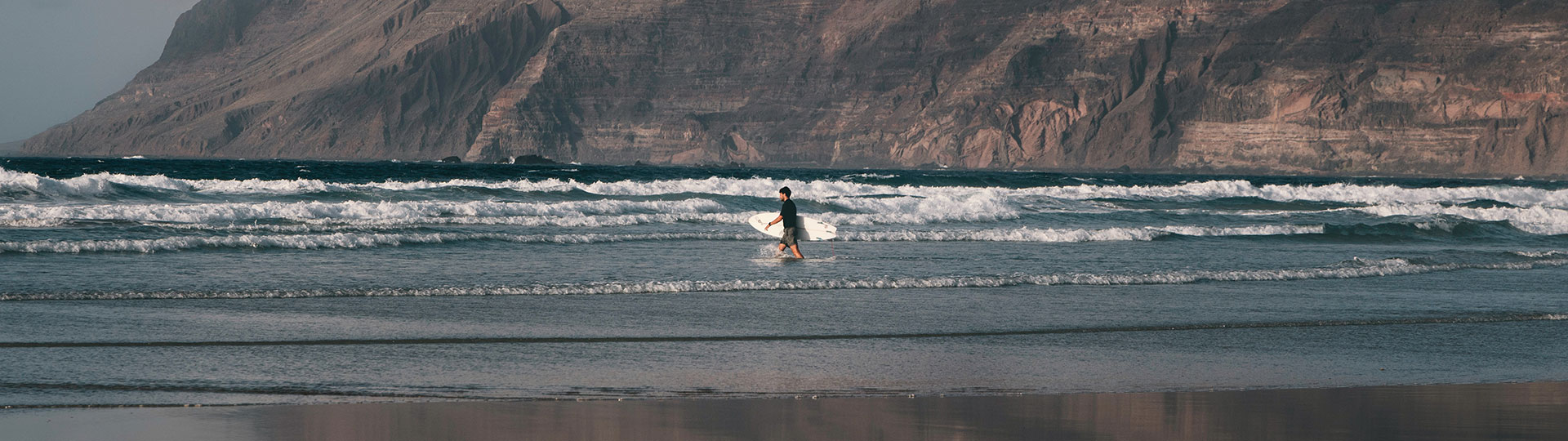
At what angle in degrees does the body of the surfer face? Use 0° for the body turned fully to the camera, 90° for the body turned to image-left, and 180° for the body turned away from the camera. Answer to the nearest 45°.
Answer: approximately 90°

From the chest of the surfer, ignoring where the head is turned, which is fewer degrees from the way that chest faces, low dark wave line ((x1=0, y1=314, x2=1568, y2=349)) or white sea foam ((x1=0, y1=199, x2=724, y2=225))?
the white sea foam

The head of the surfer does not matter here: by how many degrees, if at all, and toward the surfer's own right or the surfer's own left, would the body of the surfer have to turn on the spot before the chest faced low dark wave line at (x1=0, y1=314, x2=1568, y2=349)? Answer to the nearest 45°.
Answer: approximately 90° to the surfer's own left

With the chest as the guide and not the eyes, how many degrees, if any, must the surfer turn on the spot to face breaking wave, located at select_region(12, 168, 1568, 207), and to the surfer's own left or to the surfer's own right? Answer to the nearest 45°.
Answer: approximately 90° to the surfer's own right

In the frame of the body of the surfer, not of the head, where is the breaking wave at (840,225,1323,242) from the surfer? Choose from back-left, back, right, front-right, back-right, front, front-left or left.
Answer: back-right

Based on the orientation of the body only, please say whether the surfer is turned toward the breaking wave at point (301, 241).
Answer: yes

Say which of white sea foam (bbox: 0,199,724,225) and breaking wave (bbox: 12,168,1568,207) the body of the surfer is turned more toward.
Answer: the white sea foam

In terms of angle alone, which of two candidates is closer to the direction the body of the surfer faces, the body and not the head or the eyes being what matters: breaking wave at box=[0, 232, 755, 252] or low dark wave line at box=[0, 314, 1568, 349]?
the breaking wave
